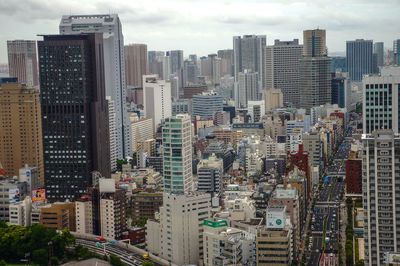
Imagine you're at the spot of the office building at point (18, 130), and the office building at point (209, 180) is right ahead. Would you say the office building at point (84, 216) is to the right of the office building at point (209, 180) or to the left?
right

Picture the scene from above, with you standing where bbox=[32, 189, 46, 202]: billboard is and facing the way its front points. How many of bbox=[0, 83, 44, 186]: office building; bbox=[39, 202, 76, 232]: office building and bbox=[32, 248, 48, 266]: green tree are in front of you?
2

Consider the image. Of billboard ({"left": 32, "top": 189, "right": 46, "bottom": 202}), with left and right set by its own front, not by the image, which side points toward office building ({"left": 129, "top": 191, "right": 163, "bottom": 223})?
left

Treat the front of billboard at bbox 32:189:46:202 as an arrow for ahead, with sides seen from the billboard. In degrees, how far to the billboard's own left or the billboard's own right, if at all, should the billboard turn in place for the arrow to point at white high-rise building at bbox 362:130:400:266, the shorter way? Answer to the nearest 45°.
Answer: approximately 45° to the billboard's own left

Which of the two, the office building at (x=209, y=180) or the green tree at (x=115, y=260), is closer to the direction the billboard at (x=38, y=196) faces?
the green tree

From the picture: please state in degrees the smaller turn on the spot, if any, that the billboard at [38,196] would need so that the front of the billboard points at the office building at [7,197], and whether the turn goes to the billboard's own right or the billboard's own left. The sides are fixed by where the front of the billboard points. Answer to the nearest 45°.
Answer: approximately 90° to the billboard's own right

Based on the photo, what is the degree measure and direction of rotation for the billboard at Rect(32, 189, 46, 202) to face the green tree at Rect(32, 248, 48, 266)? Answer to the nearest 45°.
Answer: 0° — it already faces it

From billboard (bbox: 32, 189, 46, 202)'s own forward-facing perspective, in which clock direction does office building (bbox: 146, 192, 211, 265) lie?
The office building is roughly at 11 o'clock from the billboard.

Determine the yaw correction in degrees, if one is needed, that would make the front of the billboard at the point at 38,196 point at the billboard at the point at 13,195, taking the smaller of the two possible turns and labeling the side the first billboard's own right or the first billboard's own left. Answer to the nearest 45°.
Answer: approximately 90° to the first billboard's own right

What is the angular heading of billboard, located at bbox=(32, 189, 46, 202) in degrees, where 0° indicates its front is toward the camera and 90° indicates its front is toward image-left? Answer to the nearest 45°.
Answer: approximately 0°
